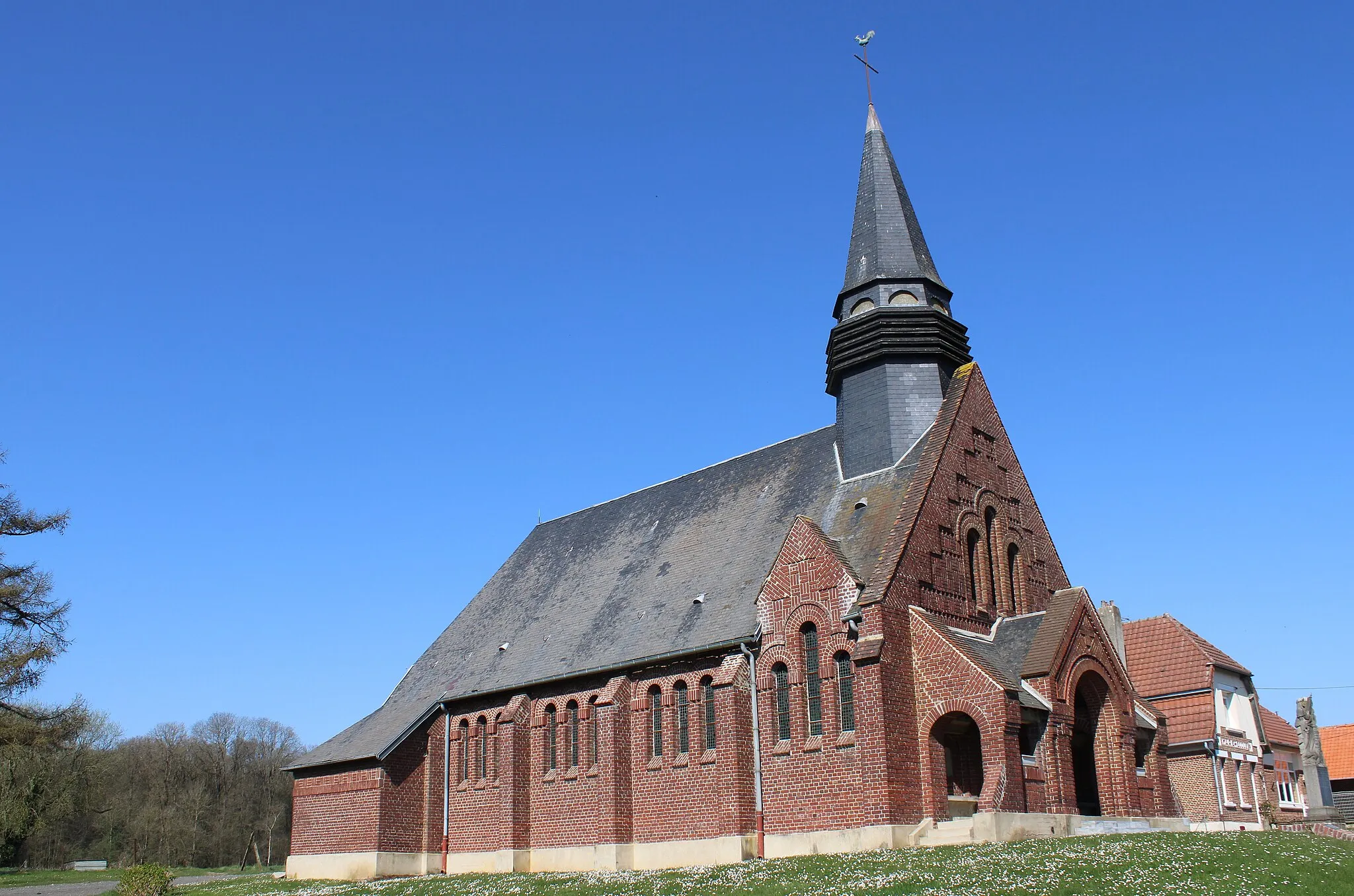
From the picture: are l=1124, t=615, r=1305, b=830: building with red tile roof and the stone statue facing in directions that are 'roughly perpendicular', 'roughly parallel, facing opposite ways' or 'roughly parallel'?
roughly parallel

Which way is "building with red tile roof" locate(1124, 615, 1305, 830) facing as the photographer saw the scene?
facing the viewer and to the right of the viewer

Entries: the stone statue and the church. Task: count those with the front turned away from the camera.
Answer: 0

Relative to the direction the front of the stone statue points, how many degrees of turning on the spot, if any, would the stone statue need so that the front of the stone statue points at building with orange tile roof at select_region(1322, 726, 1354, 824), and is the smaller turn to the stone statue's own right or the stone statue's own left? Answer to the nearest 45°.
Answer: approximately 135° to the stone statue's own left

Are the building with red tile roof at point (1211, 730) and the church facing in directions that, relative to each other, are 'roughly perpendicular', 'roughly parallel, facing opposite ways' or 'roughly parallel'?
roughly parallel

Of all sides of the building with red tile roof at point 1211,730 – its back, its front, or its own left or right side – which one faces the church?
right

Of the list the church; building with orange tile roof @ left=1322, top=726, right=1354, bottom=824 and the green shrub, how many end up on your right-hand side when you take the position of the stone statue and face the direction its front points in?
2

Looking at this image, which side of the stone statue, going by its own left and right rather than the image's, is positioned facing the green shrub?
front

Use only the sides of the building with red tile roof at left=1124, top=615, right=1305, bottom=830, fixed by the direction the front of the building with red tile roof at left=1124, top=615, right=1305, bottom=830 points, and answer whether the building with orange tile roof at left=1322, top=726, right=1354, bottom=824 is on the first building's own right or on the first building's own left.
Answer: on the first building's own left

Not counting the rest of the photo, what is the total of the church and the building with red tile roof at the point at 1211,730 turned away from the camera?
0

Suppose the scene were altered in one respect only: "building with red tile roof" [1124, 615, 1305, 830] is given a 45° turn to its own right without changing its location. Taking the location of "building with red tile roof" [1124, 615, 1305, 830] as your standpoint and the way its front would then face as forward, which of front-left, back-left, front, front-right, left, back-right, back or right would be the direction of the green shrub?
front-right

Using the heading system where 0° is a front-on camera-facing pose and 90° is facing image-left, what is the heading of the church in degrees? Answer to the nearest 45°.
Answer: approximately 315°
